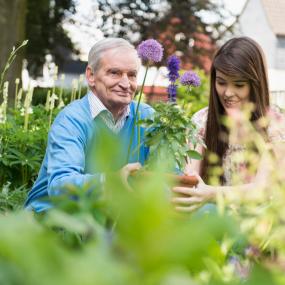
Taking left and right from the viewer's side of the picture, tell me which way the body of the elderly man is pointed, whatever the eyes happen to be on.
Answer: facing the viewer and to the right of the viewer

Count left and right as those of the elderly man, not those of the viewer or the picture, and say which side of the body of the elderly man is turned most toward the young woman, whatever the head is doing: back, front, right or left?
left

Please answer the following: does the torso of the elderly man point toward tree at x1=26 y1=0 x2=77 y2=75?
no

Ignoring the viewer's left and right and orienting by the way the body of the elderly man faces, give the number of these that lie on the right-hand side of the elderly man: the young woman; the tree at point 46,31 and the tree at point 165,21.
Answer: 0

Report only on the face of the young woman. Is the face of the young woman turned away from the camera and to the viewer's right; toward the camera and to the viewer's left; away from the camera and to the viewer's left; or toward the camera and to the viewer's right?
toward the camera and to the viewer's left

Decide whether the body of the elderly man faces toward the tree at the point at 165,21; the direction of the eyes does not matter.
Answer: no
